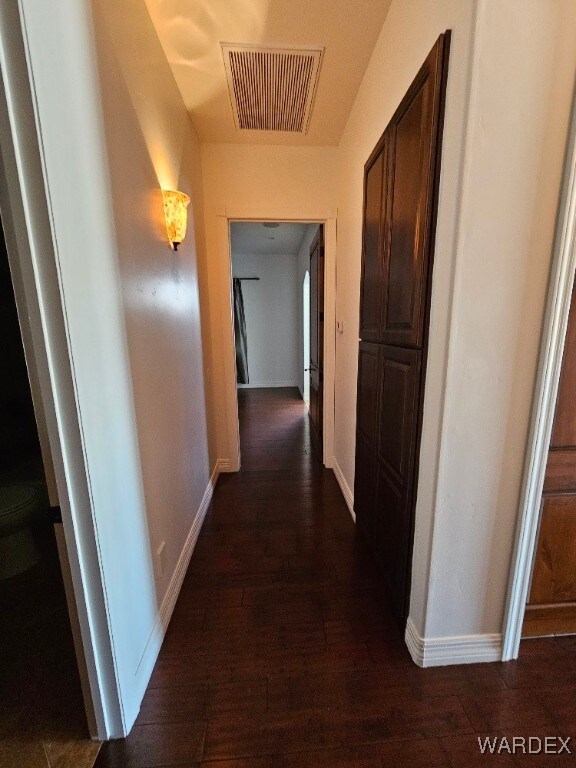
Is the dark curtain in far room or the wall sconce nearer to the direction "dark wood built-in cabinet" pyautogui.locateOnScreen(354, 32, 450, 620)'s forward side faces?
the wall sconce

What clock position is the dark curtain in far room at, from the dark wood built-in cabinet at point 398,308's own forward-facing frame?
The dark curtain in far room is roughly at 2 o'clock from the dark wood built-in cabinet.

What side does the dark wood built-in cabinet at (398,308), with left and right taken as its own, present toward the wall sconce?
front

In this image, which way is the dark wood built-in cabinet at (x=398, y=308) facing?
to the viewer's left
